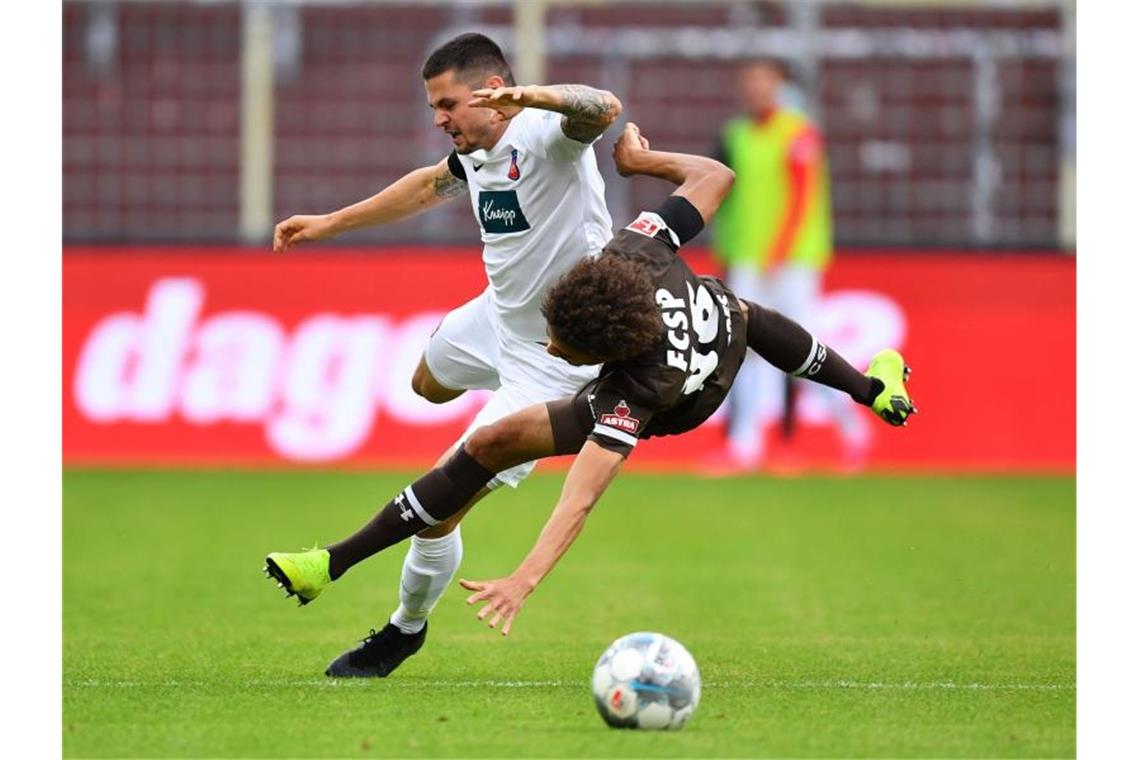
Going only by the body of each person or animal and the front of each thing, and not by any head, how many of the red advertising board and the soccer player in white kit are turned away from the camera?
0

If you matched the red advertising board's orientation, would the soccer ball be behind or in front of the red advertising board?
in front

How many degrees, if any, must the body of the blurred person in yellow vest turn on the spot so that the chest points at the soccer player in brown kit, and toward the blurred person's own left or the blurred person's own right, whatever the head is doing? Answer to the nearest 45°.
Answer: approximately 45° to the blurred person's own left

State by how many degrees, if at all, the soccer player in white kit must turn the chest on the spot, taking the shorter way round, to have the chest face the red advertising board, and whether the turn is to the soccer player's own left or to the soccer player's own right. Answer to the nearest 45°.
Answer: approximately 135° to the soccer player's own right

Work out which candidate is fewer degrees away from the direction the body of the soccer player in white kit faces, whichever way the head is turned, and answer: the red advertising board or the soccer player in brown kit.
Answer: the soccer player in brown kit

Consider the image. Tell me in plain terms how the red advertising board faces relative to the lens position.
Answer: facing the viewer

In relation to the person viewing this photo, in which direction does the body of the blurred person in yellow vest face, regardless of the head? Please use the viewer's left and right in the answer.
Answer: facing the viewer and to the left of the viewer

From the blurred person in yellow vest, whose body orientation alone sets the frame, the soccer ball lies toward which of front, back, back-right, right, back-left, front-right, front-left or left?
front-left

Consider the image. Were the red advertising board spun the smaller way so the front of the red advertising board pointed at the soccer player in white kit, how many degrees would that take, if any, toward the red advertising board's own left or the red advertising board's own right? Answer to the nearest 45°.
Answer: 0° — it already faces them

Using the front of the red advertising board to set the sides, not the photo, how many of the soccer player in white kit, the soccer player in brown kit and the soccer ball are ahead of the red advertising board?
3
